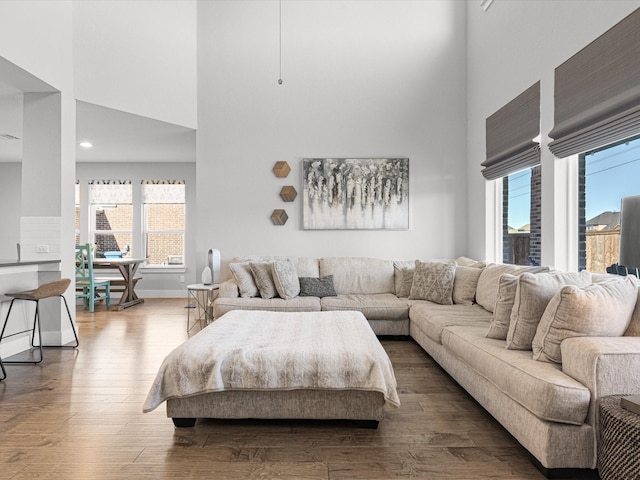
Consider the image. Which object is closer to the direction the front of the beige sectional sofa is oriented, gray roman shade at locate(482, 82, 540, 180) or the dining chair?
the dining chair

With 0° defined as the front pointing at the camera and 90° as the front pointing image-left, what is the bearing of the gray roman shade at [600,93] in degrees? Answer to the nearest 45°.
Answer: approximately 45°

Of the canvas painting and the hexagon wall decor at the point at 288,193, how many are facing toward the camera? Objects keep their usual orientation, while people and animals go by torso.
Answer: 2

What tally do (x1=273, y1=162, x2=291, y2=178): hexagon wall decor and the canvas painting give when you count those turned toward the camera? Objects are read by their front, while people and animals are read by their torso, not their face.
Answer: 2

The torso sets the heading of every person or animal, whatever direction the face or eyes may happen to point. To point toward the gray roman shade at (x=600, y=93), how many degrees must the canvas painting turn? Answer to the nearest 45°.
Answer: approximately 45° to its left

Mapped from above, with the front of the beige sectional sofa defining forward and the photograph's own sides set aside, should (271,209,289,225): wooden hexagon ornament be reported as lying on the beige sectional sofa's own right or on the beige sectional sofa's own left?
on the beige sectional sofa's own right

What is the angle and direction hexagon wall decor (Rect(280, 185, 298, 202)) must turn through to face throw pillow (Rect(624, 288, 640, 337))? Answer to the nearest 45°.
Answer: approximately 45° to its left

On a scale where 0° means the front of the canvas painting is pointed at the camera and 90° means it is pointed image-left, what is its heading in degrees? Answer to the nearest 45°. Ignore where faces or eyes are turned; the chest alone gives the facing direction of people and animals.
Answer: approximately 0°
